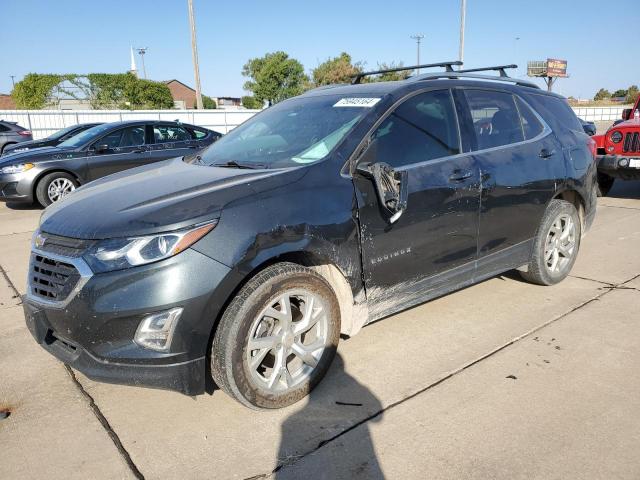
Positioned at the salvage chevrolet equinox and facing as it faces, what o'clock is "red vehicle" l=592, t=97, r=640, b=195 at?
The red vehicle is roughly at 6 o'clock from the salvage chevrolet equinox.

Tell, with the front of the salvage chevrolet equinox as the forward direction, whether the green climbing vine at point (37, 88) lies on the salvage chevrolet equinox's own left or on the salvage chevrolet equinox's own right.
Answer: on the salvage chevrolet equinox's own right

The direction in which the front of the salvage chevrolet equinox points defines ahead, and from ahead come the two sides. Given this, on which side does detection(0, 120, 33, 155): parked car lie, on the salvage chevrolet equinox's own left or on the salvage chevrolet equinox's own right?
on the salvage chevrolet equinox's own right

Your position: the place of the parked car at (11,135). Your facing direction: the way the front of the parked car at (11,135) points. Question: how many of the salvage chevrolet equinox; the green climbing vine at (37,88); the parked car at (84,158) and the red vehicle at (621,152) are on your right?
1

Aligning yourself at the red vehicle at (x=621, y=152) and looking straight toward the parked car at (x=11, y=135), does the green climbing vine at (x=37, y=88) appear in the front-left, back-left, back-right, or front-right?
front-right

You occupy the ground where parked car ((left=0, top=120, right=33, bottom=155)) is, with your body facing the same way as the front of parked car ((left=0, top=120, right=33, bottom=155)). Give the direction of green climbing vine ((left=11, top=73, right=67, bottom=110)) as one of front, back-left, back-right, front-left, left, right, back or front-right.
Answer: right

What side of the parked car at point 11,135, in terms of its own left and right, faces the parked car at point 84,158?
left

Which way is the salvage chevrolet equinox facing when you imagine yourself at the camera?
facing the viewer and to the left of the viewer

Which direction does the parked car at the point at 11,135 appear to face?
to the viewer's left

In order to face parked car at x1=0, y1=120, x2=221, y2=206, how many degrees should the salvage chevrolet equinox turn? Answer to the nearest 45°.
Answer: approximately 90° to its right

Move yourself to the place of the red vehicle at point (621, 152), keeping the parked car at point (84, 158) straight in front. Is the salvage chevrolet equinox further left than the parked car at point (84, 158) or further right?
left
